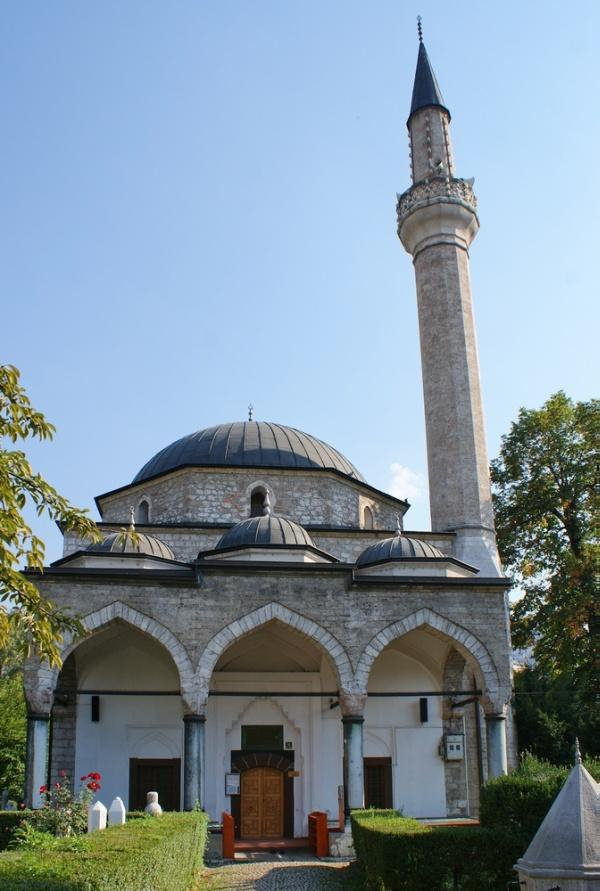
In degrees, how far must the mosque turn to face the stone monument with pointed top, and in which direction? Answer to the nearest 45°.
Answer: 0° — it already faces it

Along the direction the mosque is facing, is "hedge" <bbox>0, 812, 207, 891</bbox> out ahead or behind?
ahead

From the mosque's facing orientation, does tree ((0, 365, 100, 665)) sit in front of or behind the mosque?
in front

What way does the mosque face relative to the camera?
toward the camera

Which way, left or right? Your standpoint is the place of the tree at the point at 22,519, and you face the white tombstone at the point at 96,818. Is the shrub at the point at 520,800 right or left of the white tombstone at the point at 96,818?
right
